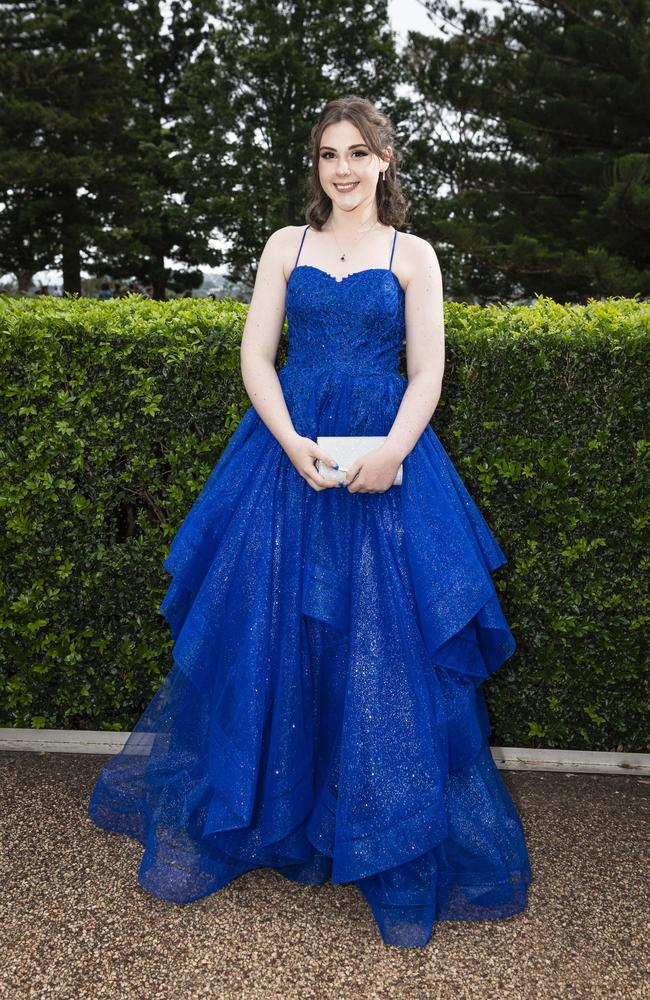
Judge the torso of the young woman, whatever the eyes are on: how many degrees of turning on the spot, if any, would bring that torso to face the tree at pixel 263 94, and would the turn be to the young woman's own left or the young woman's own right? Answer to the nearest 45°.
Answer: approximately 180°

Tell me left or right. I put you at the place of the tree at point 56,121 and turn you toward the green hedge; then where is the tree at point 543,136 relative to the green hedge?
left

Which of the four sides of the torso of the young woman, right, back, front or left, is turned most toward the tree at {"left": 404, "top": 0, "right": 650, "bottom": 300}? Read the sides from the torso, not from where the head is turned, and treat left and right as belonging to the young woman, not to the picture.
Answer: back

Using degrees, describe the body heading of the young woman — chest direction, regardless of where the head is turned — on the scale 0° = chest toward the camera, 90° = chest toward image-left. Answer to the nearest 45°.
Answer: approximately 0°

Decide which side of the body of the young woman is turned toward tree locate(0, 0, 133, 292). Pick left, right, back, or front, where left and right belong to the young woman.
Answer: back
